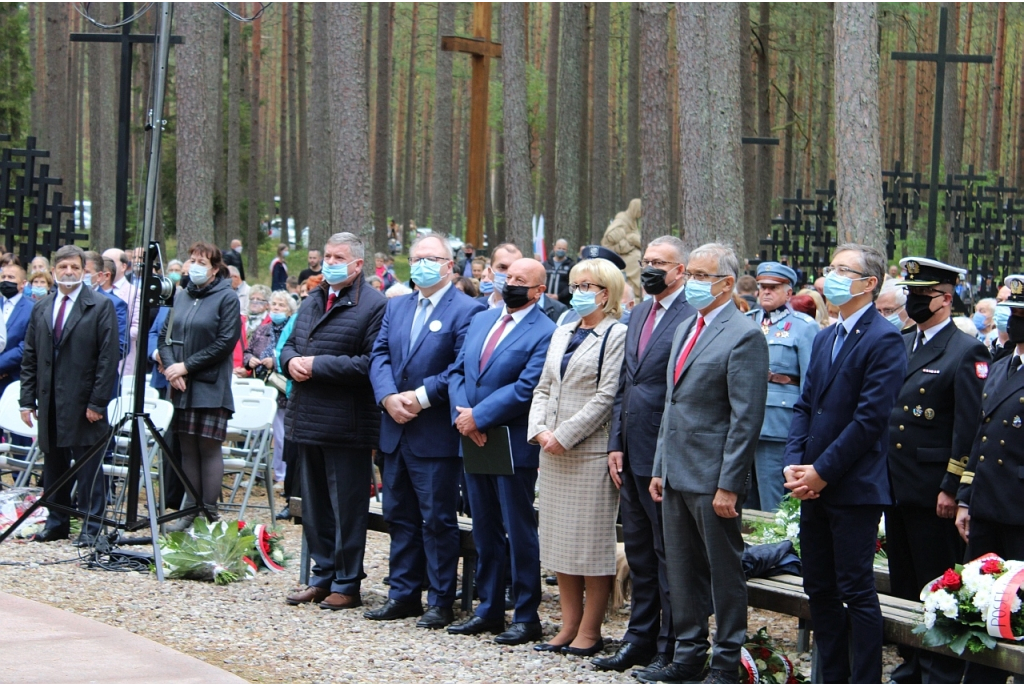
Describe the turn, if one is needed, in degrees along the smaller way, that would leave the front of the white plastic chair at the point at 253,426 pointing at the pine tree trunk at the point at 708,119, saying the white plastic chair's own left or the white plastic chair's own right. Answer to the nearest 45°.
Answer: approximately 180°

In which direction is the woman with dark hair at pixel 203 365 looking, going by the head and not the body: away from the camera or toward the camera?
toward the camera

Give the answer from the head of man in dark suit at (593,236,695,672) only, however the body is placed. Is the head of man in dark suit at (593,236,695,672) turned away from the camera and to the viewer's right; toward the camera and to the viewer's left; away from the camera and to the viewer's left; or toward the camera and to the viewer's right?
toward the camera and to the viewer's left

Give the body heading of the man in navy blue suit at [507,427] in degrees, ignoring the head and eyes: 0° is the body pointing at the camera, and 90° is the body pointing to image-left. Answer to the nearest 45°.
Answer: approximately 45°

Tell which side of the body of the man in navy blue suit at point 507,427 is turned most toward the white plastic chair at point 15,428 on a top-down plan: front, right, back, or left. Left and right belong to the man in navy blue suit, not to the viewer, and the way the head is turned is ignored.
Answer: right

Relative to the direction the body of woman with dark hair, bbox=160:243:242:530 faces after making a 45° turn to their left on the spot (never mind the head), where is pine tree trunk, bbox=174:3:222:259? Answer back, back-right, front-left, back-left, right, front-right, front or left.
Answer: back

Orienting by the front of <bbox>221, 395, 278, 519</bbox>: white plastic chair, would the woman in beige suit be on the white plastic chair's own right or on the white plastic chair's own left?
on the white plastic chair's own left

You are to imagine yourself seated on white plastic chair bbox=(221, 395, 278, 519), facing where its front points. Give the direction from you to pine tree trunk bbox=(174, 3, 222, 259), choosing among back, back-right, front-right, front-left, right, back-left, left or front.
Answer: back-right

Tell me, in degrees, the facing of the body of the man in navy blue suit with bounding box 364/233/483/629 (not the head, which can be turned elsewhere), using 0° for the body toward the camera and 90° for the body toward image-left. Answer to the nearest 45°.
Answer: approximately 45°

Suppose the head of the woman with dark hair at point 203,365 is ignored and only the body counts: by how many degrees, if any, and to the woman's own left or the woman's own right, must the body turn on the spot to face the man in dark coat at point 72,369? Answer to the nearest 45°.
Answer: approximately 45° to the woman's own right

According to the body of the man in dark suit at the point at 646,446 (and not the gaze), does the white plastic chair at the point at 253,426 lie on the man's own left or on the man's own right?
on the man's own right

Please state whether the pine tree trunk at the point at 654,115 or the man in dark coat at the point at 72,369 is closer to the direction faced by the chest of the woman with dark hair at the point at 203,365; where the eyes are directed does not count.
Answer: the man in dark coat

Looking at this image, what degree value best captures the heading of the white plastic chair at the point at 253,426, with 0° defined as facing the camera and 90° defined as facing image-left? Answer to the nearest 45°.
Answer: approximately 45°

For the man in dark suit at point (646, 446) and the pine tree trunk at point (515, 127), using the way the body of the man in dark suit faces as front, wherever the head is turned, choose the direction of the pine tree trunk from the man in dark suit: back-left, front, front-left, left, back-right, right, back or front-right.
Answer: back-right

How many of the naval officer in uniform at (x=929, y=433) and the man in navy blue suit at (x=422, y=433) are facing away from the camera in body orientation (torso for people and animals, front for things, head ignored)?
0

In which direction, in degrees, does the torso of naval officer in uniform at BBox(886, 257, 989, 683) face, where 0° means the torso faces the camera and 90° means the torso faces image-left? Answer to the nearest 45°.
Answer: approximately 45°
